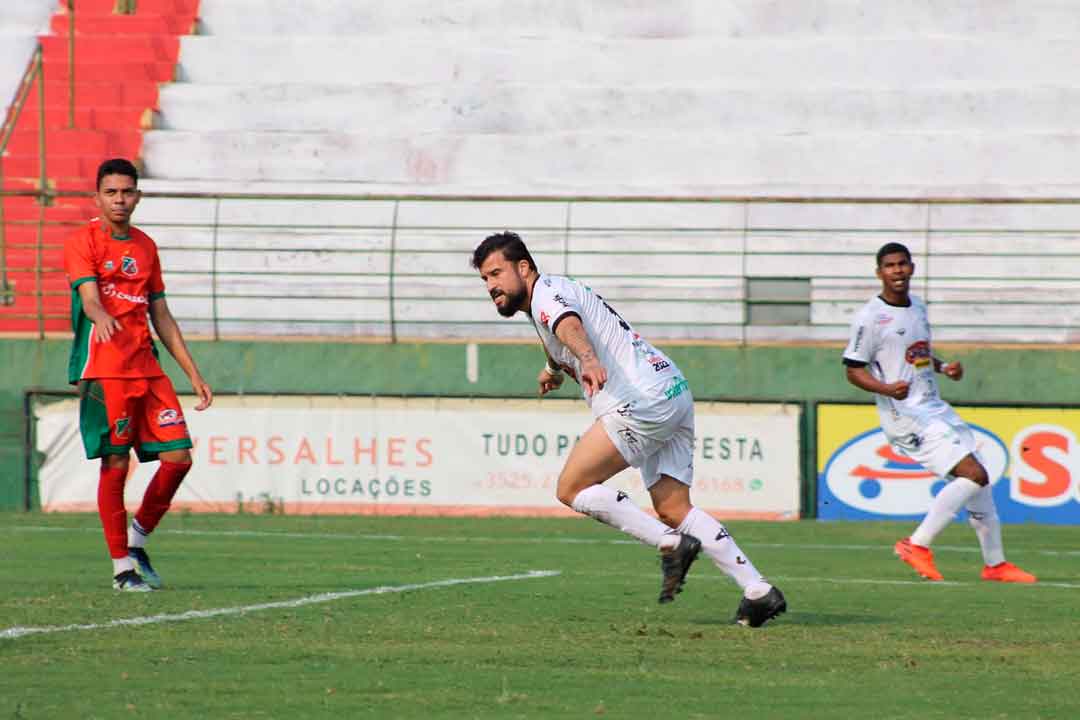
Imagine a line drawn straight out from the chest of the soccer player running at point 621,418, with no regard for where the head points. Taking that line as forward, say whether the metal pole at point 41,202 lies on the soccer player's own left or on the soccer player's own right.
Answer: on the soccer player's own right

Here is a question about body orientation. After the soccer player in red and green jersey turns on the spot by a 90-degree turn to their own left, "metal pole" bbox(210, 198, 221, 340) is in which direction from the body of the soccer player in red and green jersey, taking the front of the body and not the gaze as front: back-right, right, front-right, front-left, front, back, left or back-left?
front-left

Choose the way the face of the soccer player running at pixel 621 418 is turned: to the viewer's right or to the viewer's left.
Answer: to the viewer's left

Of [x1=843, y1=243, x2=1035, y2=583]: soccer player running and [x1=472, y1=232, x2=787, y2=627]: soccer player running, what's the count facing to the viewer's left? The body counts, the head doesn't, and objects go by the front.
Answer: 1

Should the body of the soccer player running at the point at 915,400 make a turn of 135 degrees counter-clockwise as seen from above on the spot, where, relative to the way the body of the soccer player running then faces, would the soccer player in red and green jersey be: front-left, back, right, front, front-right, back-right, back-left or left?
back-left

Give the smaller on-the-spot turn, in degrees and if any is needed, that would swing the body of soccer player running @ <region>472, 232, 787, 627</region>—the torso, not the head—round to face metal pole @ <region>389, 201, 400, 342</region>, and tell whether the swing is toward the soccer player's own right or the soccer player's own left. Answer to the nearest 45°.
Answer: approximately 90° to the soccer player's own right

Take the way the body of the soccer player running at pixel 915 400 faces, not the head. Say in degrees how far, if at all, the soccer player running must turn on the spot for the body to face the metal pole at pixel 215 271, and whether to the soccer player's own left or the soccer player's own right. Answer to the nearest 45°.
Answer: approximately 180°

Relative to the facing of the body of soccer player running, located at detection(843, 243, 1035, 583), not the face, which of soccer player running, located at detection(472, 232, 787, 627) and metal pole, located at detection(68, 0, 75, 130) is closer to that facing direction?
the soccer player running

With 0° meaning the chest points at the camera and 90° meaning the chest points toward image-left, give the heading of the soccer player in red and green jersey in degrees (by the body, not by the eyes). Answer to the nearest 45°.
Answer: approximately 315°

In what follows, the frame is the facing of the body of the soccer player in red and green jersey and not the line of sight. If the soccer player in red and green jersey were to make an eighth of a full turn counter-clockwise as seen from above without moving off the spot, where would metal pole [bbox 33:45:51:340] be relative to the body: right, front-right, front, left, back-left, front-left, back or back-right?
left

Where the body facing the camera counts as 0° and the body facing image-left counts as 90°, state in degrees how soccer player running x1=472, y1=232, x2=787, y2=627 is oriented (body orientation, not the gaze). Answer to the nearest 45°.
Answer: approximately 90°
